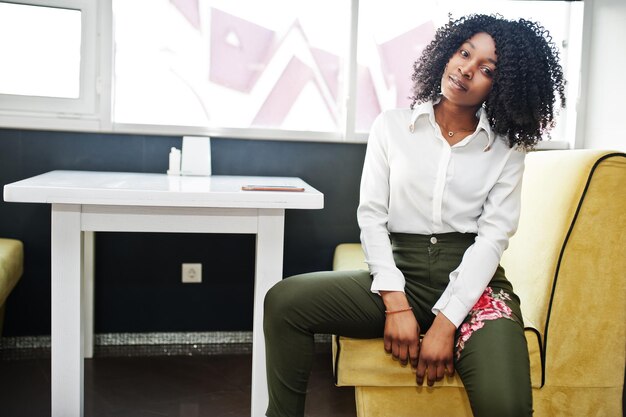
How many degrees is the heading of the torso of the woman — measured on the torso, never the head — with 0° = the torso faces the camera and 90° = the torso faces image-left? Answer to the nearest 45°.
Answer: approximately 0°

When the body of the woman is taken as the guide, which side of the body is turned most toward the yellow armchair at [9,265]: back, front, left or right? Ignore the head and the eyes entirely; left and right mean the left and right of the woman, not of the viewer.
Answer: right

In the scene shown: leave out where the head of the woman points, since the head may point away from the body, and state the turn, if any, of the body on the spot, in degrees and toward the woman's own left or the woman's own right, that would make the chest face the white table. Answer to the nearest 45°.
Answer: approximately 90° to the woman's own right
